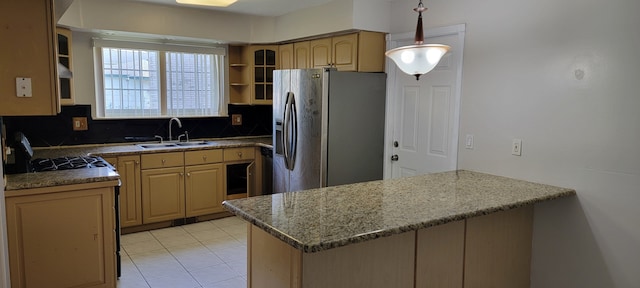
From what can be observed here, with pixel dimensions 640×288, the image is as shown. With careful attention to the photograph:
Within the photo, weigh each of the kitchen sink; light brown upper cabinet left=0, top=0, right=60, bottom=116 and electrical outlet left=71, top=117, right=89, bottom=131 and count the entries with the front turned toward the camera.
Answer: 2

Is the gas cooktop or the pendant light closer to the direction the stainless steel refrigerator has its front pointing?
the gas cooktop

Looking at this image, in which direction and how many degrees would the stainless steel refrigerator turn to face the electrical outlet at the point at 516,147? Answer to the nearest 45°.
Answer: approximately 90° to its left

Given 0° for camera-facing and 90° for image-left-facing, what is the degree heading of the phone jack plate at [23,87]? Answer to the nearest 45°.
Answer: approximately 0°

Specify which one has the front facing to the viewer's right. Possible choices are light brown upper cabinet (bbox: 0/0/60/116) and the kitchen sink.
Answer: the light brown upper cabinet

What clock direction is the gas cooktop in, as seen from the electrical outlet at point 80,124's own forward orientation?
The gas cooktop is roughly at 12 o'clock from the electrical outlet.

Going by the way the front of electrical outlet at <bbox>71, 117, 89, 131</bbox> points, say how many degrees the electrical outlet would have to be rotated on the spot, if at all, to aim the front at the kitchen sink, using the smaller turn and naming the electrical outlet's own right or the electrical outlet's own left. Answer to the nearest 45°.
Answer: approximately 90° to the electrical outlet's own left

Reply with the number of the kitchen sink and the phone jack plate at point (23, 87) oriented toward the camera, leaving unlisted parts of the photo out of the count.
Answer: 2

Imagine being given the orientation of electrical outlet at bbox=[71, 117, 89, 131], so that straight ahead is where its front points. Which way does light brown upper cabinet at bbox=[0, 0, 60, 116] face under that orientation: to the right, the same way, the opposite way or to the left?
to the left

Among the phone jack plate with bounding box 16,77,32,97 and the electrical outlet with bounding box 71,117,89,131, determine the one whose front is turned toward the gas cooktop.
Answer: the electrical outlet with bounding box 71,117,89,131
